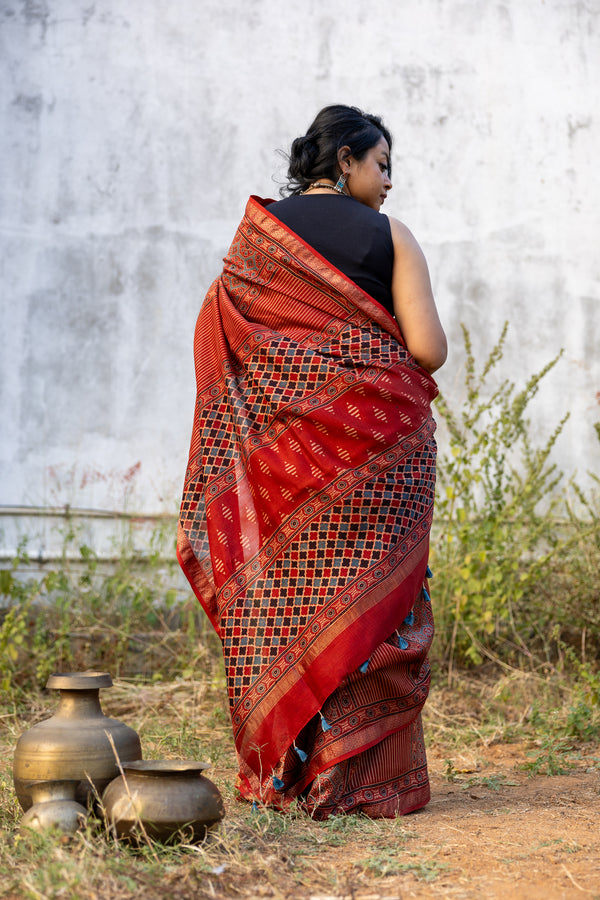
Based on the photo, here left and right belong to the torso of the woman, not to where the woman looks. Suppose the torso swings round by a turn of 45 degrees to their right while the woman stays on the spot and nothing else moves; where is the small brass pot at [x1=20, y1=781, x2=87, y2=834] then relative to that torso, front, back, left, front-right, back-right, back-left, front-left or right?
back

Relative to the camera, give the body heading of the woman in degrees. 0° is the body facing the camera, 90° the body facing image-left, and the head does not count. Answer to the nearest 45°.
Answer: approximately 180°

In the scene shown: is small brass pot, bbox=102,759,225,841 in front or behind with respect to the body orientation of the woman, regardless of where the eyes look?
behind

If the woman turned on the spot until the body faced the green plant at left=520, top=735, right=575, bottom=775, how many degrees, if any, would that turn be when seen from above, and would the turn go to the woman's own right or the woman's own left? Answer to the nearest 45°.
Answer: approximately 45° to the woman's own right

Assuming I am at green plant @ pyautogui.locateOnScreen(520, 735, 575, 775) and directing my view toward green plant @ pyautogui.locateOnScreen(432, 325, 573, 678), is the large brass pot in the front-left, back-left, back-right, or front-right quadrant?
back-left

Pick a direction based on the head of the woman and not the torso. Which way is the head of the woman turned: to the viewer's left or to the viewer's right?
to the viewer's right
